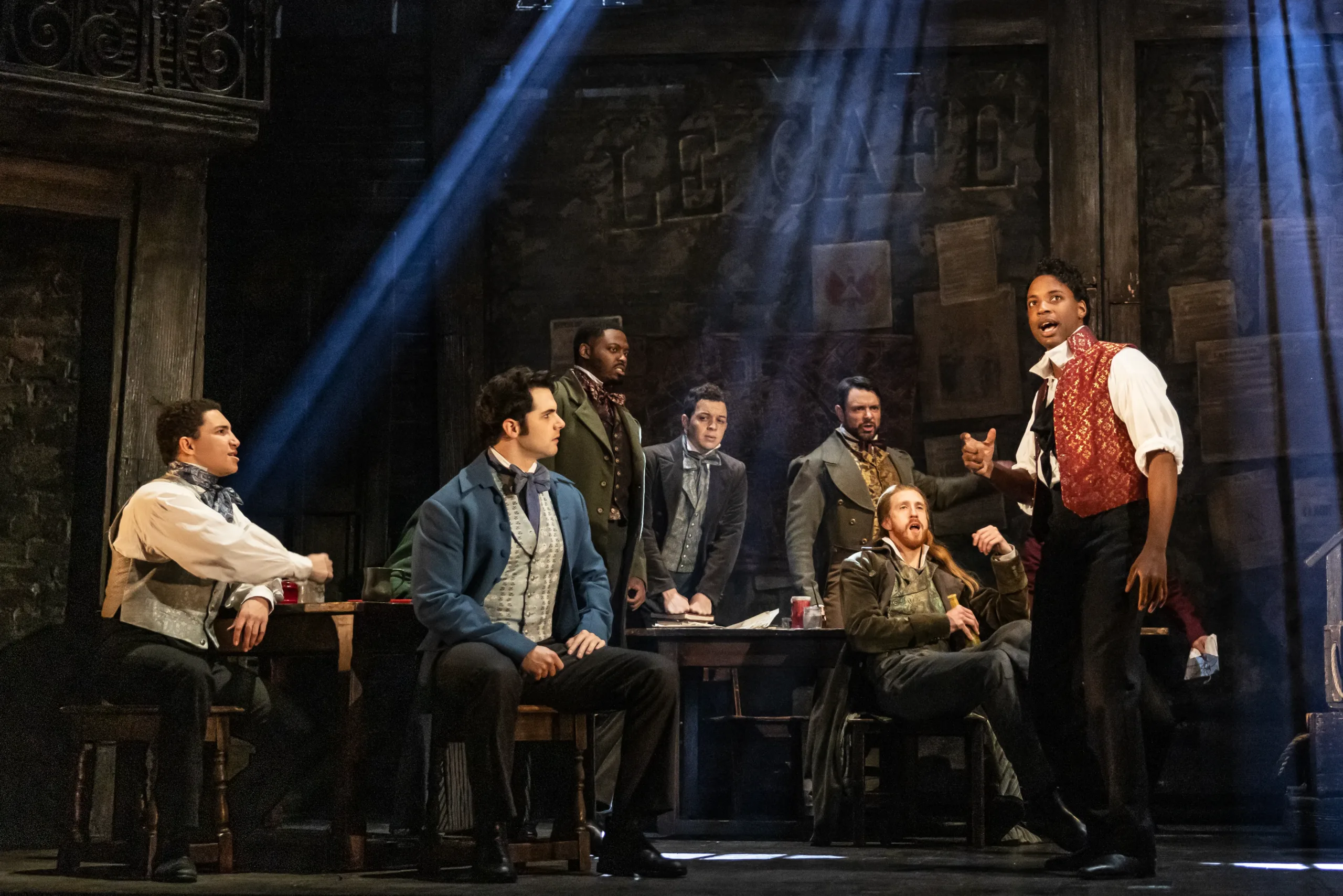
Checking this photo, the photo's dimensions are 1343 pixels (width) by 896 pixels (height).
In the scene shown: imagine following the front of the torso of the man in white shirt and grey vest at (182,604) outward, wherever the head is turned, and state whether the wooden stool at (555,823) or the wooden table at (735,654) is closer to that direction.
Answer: the wooden stool

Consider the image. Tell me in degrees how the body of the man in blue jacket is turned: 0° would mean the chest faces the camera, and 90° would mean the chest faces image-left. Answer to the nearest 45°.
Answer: approximately 315°

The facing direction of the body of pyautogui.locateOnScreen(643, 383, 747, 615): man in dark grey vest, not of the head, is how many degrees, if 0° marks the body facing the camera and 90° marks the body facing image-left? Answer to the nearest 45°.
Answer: approximately 0°

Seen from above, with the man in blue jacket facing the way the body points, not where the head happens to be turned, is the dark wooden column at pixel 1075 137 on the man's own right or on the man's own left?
on the man's own left

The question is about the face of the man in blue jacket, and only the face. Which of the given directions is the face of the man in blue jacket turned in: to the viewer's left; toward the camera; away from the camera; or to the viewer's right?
to the viewer's right

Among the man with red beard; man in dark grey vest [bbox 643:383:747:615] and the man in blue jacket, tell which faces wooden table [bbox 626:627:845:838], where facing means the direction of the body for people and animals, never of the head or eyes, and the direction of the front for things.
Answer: the man in dark grey vest

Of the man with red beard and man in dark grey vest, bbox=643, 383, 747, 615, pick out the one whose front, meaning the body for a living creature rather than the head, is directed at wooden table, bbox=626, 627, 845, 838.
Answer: the man in dark grey vest

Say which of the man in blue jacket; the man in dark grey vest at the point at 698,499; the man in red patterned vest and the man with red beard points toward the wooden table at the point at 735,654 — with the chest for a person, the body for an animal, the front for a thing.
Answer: the man in dark grey vest

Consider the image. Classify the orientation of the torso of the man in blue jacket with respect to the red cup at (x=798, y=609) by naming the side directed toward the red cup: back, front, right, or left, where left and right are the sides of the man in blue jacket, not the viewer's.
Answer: left
